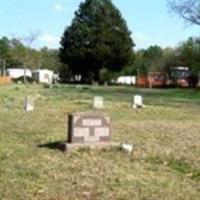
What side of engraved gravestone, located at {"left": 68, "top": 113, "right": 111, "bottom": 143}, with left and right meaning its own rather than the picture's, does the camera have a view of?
front
